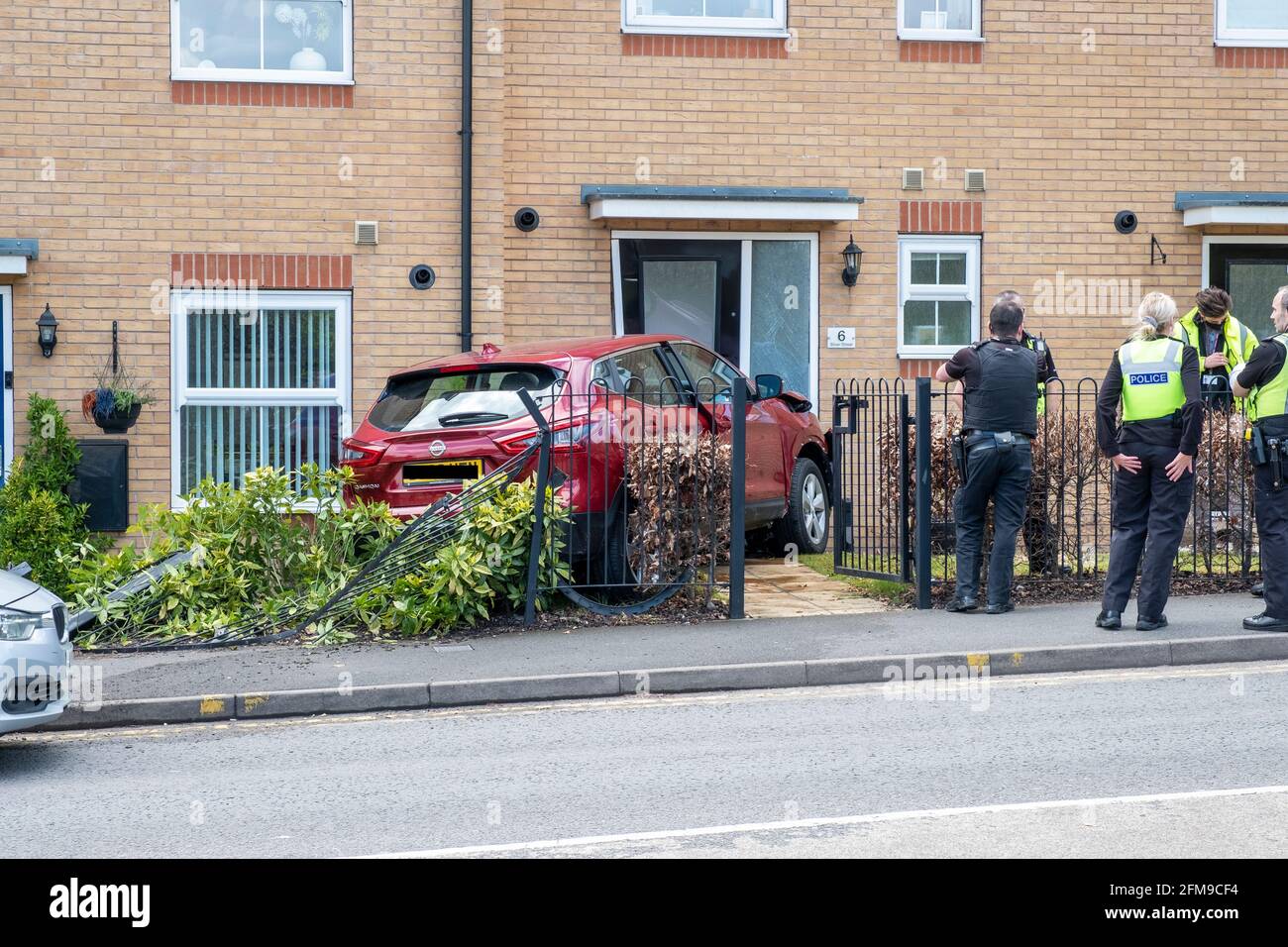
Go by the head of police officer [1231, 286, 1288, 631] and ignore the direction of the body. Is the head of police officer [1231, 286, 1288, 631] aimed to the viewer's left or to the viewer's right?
to the viewer's left

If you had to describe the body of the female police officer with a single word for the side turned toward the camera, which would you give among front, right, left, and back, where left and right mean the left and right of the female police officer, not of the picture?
back

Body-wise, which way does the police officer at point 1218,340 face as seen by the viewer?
toward the camera

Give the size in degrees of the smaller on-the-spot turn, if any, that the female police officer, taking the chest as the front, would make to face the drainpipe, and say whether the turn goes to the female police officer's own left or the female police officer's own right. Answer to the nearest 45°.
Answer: approximately 45° to the female police officer's own left

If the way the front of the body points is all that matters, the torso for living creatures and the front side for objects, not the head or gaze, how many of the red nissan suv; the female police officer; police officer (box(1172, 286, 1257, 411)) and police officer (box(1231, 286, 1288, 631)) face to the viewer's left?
1

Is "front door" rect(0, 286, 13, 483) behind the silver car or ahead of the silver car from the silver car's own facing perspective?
behind

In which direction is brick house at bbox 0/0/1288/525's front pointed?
toward the camera

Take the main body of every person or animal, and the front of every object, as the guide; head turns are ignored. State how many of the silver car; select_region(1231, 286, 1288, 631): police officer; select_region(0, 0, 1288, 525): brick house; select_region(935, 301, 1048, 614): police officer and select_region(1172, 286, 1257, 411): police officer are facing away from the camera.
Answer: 1

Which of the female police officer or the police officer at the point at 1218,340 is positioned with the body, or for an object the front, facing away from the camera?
the female police officer

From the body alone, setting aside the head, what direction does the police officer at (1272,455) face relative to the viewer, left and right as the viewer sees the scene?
facing to the left of the viewer

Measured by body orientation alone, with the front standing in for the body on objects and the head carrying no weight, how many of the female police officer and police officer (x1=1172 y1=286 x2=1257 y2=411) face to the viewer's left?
0

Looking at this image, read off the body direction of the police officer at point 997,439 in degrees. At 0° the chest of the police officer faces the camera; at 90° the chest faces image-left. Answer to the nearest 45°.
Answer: approximately 180°
